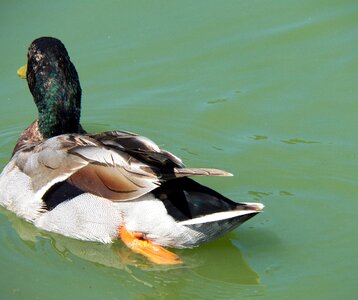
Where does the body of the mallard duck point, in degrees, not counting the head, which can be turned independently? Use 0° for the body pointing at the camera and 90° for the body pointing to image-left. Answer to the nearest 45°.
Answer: approximately 135°
